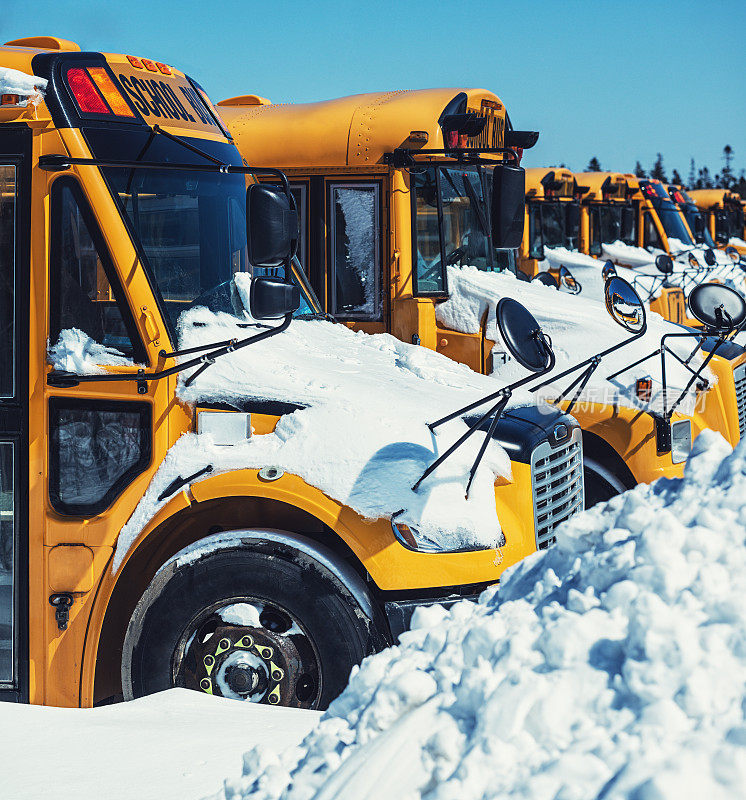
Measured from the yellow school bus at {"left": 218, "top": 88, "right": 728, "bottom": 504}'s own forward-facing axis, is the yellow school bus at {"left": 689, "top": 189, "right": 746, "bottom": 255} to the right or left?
on its left

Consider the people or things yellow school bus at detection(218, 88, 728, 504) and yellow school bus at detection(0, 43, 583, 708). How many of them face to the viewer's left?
0

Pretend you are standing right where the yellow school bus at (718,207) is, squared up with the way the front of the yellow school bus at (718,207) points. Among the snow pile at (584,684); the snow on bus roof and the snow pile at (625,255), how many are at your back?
0

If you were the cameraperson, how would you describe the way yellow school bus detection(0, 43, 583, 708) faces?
facing the viewer and to the right of the viewer

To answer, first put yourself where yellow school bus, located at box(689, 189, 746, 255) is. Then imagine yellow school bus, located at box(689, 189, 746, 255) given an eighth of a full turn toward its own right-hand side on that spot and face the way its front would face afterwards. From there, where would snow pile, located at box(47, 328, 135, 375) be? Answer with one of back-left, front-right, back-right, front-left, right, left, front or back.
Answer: front

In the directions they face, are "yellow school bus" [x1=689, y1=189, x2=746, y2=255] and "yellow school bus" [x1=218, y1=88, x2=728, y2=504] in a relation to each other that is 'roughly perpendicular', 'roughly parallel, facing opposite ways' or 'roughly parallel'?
roughly parallel

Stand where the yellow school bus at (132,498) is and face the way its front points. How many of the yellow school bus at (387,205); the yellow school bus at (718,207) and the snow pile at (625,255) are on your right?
0

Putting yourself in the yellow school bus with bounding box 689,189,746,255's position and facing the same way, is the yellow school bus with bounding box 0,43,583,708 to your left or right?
on your right

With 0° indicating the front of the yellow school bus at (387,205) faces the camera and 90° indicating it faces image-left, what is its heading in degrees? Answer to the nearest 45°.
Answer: approximately 315°

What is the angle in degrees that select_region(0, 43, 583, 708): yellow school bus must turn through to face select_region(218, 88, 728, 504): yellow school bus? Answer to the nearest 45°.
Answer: approximately 135° to its left

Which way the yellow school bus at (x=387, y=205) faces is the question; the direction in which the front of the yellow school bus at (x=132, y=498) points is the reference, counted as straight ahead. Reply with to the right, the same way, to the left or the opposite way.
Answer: the same way

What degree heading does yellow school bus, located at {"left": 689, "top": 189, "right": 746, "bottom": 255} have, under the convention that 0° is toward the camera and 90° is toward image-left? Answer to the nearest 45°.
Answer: approximately 315°

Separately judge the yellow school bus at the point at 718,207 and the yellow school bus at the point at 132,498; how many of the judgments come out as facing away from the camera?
0
